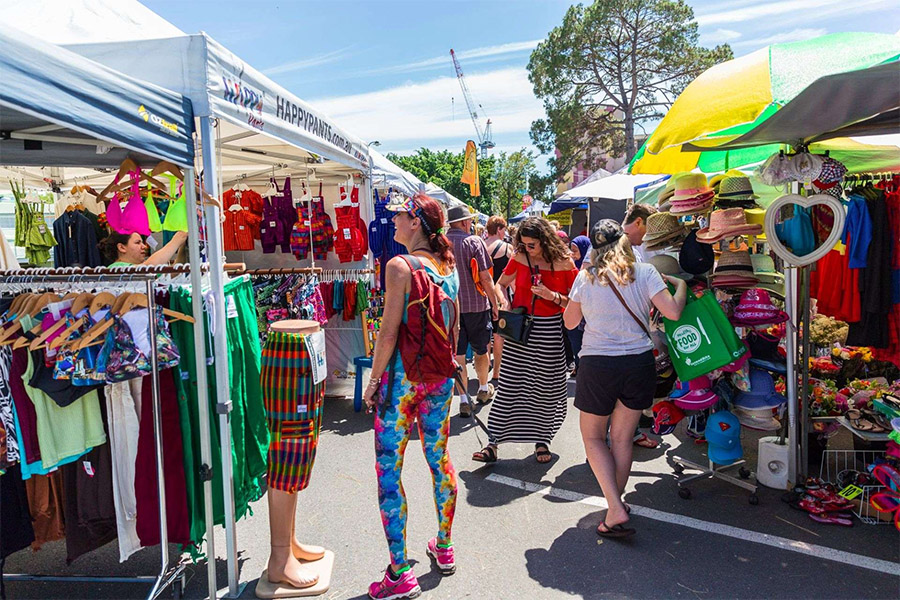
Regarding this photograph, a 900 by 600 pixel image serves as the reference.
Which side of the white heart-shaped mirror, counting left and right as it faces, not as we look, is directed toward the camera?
front

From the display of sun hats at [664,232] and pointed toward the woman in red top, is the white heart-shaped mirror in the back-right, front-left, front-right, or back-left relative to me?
back-left

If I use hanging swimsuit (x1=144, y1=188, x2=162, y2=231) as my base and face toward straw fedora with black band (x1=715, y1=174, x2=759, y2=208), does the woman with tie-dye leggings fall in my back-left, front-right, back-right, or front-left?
front-right

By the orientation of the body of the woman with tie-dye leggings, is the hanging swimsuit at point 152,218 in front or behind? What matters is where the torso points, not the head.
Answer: in front

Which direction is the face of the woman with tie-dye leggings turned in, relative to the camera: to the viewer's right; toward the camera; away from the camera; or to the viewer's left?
to the viewer's left

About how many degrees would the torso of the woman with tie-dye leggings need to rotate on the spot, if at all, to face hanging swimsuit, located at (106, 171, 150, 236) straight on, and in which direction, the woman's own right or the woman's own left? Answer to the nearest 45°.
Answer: approximately 45° to the woman's own left

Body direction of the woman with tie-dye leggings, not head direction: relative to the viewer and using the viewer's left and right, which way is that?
facing away from the viewer and to the left of the viewer
